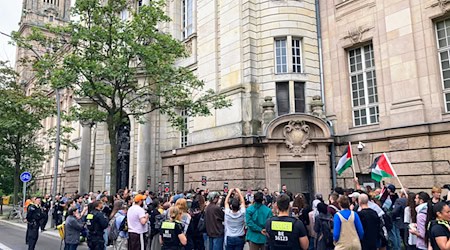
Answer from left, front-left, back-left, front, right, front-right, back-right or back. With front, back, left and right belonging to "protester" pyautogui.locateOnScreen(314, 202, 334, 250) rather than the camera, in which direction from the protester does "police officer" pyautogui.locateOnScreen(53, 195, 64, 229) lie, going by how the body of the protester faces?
front-left

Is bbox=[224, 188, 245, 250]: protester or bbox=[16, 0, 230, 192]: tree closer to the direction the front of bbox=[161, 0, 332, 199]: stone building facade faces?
the protester

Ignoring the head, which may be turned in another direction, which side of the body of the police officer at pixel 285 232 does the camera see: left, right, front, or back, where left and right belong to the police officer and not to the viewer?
back

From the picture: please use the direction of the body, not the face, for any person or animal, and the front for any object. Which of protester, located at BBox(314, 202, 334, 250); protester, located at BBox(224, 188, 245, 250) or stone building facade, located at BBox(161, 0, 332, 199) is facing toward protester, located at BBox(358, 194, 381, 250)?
the stone building facade

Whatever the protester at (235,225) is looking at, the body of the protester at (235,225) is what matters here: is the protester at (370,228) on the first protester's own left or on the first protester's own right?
on the first protester's own right

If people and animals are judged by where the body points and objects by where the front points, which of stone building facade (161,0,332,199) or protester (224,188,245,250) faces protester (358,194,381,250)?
the stone building facade

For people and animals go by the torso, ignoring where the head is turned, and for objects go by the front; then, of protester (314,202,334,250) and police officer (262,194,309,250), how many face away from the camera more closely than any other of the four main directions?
2

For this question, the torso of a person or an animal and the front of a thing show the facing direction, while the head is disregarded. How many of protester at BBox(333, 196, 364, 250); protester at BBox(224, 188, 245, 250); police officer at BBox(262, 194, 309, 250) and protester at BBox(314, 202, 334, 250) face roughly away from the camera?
4

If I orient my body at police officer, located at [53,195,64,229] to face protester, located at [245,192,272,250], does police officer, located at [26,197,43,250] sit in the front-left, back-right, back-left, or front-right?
front-right

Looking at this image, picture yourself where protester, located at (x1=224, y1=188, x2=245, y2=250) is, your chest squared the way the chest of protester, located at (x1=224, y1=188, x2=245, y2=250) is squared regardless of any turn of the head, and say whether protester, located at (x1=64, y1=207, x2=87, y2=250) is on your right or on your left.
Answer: on your left

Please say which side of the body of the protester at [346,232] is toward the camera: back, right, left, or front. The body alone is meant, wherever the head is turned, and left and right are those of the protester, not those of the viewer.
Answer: back

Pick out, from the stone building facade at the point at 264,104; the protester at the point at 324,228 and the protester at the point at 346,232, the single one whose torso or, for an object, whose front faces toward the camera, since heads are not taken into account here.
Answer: the stone building facade

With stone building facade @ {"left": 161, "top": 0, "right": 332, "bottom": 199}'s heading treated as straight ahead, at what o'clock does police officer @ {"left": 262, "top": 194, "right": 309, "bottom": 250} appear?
The police officer is roughly at 12 o'clock from the stone building facade.

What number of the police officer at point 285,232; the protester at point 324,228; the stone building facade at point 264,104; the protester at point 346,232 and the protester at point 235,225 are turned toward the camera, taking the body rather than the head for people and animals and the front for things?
1

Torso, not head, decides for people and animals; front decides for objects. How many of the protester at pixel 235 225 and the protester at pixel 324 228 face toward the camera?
0

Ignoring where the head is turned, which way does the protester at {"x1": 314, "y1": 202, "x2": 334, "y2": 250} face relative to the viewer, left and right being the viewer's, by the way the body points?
facing away from the viewer

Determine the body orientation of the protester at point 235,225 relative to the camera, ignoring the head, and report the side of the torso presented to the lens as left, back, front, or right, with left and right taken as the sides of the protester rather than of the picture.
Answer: back

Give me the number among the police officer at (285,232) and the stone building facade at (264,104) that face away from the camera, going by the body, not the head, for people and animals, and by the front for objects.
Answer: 1

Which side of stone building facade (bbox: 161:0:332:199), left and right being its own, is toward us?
front

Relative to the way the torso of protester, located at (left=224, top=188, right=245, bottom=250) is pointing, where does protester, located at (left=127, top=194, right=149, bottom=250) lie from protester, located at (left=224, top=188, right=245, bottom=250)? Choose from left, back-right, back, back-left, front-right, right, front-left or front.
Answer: left

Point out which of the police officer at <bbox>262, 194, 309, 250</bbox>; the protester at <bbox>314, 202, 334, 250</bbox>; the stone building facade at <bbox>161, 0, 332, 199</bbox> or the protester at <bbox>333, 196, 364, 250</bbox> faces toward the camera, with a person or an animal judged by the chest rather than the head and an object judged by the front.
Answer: the stone building facade
